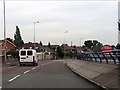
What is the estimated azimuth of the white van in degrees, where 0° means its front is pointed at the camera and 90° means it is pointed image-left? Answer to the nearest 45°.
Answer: approximately 180°
